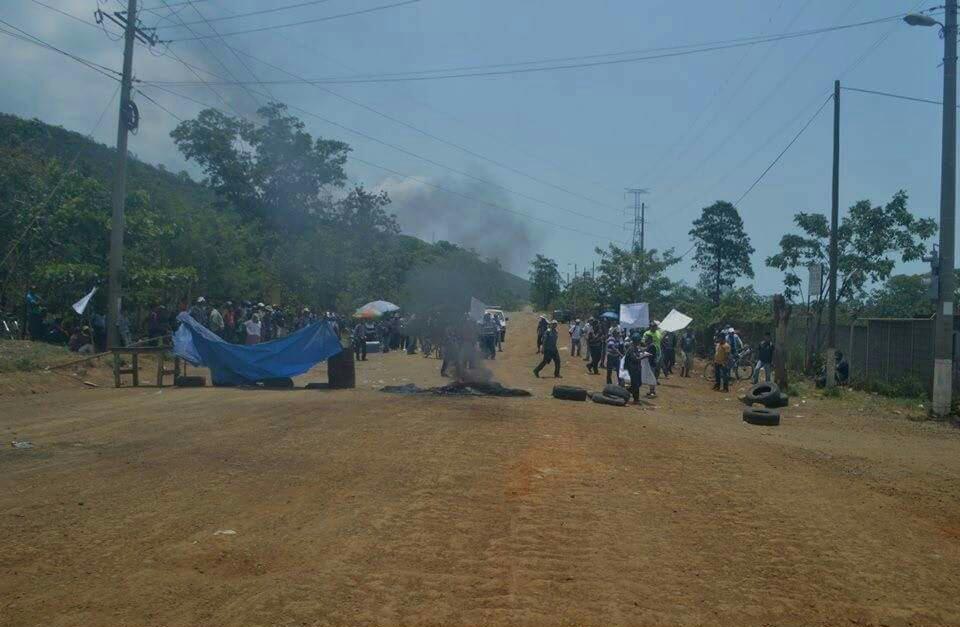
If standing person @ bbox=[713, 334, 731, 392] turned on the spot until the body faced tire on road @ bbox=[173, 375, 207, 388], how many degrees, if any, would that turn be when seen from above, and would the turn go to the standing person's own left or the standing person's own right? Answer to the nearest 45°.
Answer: approximately 45° to the standing person's own right

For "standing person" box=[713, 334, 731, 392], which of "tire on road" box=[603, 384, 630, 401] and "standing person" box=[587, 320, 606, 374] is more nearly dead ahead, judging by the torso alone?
the tire on road

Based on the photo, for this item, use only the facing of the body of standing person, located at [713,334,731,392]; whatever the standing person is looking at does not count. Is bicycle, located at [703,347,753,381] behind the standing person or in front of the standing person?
behind

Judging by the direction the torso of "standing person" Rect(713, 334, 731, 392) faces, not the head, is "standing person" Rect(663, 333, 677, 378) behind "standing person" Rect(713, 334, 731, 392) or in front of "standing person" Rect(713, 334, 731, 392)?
behind

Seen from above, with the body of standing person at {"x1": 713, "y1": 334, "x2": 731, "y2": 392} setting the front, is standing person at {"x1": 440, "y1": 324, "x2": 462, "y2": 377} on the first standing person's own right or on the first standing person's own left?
on the first standing person's own right

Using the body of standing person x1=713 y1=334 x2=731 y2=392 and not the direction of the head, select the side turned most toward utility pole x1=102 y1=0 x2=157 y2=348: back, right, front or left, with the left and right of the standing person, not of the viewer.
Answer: right

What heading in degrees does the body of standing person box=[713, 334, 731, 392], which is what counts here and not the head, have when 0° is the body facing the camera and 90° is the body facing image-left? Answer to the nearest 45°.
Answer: approximately 0°

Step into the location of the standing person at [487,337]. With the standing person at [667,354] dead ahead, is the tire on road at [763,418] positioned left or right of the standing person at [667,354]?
right

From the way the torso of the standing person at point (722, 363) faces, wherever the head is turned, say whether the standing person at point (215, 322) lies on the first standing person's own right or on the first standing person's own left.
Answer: on the first standing person's own right
